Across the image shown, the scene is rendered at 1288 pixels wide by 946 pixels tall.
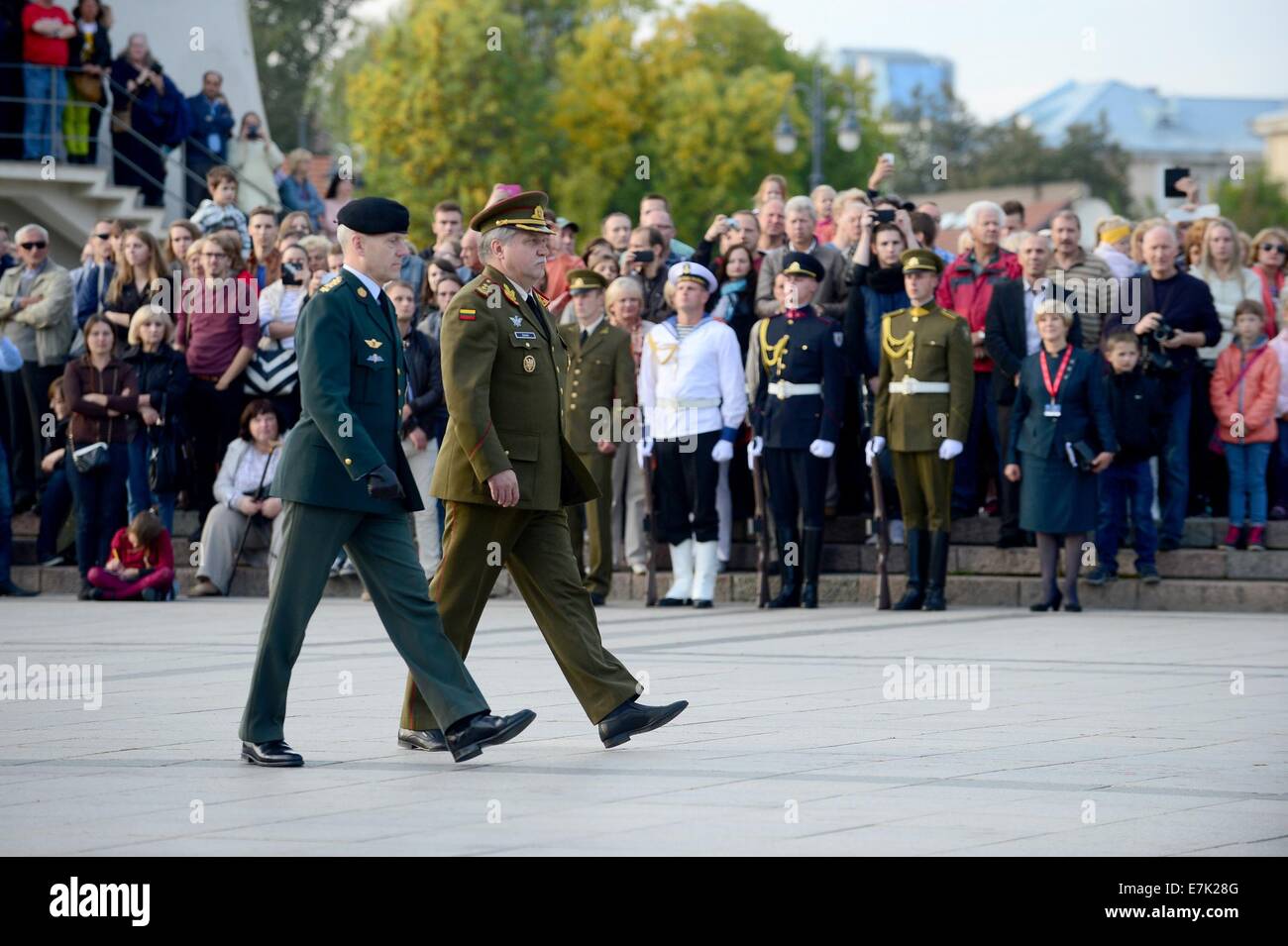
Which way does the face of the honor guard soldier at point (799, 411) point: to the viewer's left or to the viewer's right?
to the viewer's left

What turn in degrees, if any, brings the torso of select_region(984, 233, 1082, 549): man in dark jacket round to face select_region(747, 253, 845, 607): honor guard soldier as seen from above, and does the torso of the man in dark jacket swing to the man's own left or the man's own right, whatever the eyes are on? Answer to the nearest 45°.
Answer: approximately 90° to the man's own right

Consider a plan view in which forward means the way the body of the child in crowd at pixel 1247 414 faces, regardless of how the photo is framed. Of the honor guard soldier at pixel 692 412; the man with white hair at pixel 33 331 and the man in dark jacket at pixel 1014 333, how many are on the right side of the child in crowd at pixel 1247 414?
3

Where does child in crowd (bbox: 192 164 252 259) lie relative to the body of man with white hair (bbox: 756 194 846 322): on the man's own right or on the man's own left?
on the man's own right

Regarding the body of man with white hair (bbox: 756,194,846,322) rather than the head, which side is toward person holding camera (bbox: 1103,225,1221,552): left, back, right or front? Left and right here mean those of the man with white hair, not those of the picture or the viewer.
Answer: left

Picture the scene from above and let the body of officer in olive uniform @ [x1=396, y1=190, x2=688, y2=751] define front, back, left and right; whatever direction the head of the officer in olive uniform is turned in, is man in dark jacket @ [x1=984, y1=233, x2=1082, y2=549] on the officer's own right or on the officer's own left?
on the officer's own left

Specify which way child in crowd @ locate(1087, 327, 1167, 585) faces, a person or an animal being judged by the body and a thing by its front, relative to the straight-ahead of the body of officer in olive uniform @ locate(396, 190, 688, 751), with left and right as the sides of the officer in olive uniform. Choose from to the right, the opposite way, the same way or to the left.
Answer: to the right

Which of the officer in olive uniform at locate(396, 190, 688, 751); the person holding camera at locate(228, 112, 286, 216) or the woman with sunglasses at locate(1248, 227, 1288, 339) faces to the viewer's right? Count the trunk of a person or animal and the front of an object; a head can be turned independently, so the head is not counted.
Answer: the officer in olive uniform

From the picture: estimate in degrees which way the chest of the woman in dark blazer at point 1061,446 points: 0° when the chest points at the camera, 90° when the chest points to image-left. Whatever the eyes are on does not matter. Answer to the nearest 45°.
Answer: approximately 0°

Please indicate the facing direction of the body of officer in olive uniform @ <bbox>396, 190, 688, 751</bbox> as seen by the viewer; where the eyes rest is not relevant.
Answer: to the viewer's right

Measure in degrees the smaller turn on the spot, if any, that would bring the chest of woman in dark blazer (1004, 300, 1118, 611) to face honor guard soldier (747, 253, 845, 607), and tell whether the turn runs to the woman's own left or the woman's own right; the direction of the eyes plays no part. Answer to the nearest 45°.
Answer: approximately 90° to the woman's own right
